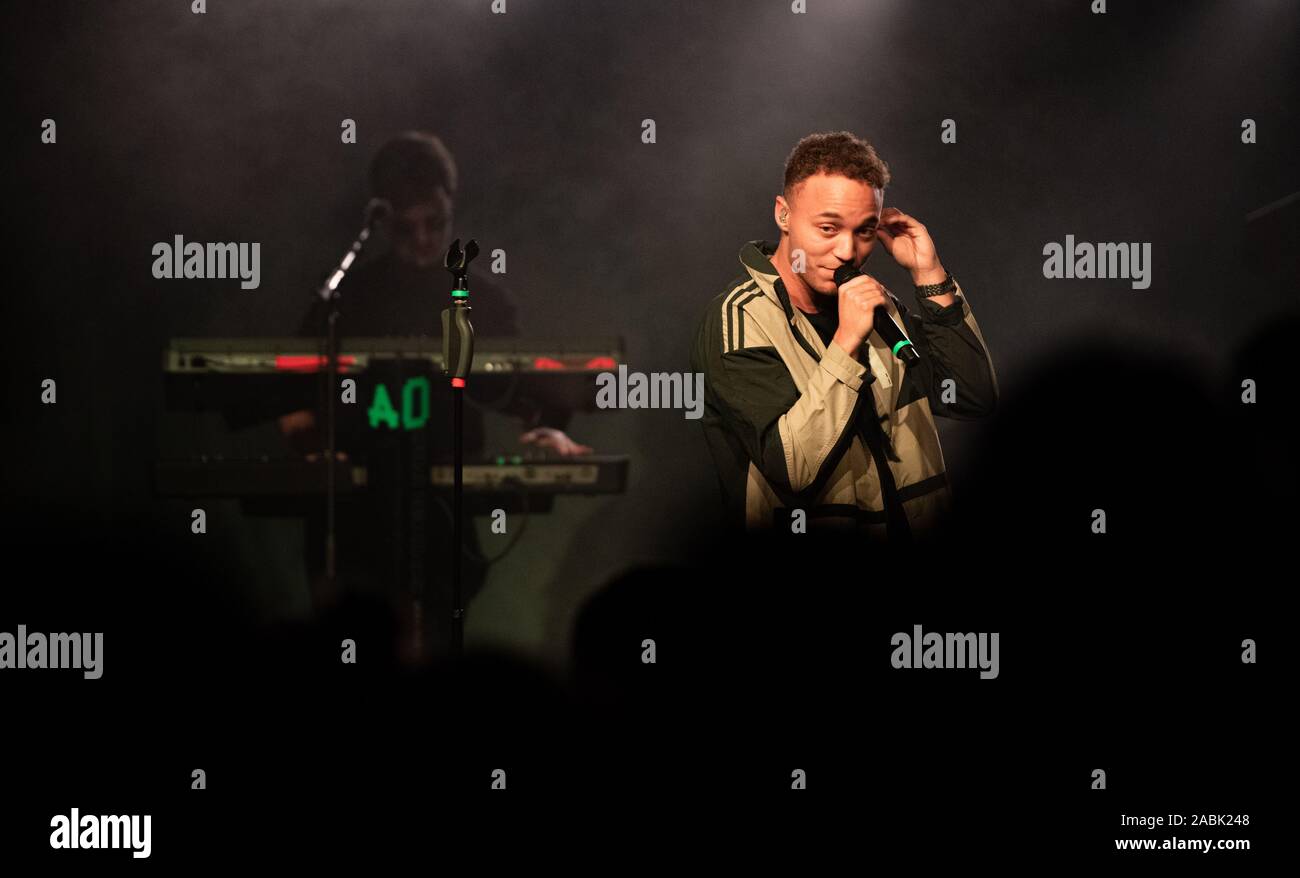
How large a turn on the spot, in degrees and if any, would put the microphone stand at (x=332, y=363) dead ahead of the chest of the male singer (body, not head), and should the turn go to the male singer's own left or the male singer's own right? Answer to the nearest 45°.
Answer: approximately 135° to the male singer's own right

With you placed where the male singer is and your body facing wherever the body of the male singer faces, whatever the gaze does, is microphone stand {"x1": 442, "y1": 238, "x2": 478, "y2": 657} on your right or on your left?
on your right

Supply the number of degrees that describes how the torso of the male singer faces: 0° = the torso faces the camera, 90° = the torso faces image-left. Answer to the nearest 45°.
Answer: approximately 315°

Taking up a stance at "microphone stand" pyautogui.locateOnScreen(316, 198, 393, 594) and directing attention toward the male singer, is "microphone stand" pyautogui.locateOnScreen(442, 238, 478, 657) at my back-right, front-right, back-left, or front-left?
front-right

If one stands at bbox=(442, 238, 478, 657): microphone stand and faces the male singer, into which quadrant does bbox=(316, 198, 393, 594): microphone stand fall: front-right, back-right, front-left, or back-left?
back-left
